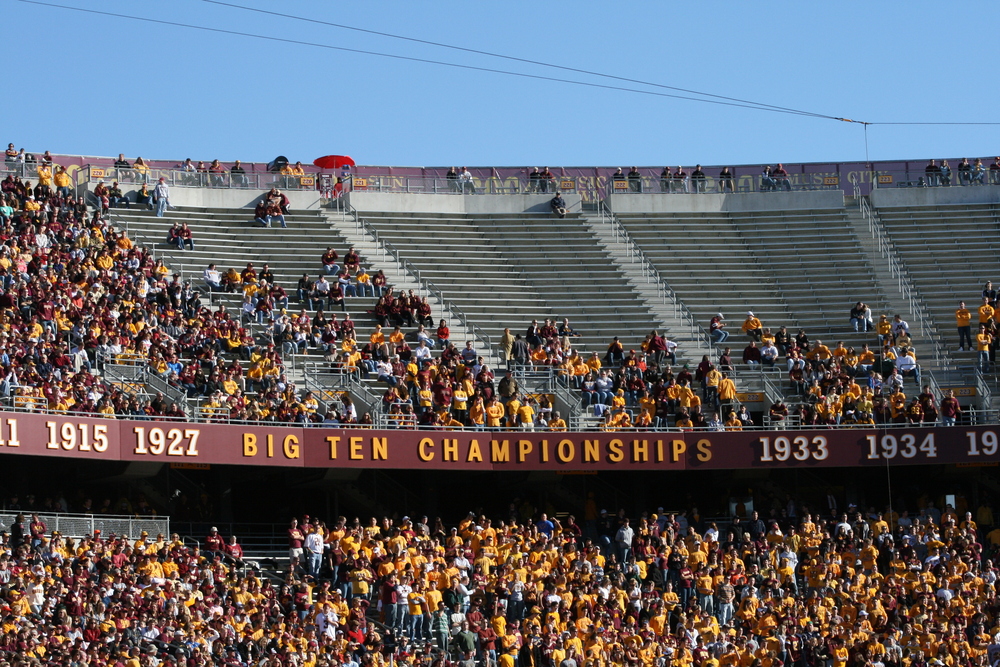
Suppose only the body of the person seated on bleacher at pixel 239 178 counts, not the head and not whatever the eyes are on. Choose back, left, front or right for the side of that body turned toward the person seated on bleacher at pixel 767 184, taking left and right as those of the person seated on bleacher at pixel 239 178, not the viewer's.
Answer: left

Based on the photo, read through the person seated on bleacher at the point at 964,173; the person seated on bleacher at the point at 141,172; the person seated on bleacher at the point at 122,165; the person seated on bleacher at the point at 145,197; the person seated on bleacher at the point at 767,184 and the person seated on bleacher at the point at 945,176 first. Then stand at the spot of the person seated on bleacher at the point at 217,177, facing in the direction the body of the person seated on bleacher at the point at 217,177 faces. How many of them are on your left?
3

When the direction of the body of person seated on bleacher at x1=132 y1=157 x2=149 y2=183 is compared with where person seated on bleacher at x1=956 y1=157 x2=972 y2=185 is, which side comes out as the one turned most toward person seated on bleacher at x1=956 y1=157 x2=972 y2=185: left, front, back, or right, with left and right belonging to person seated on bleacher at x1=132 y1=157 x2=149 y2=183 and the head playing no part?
left

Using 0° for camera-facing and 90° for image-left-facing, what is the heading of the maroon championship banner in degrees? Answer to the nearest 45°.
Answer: approximately 0°

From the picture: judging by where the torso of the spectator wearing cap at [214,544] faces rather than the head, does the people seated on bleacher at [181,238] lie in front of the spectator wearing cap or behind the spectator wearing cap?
behind

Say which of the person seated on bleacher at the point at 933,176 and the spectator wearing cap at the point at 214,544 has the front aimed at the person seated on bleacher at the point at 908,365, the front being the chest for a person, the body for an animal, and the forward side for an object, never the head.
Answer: the person seated on bleacher at the point at 933,176

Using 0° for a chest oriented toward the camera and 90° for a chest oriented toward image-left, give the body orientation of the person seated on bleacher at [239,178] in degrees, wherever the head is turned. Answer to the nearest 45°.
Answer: approximately 0°
